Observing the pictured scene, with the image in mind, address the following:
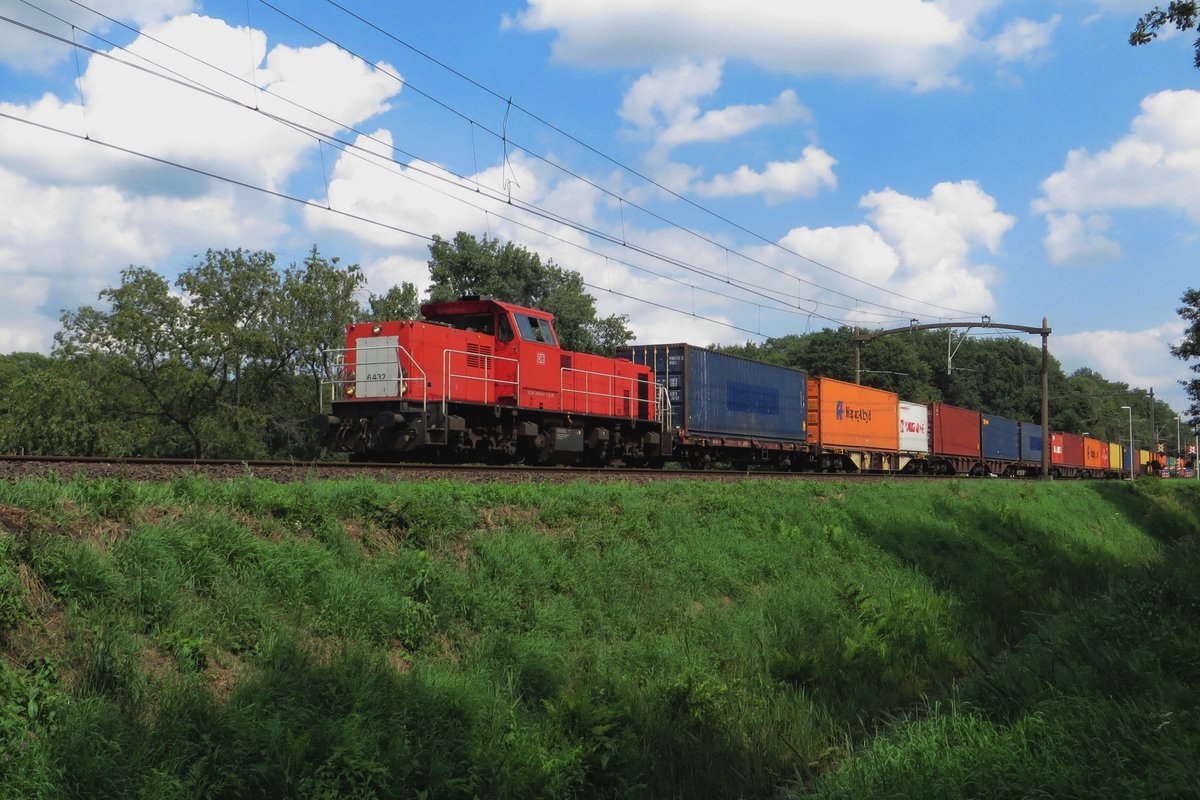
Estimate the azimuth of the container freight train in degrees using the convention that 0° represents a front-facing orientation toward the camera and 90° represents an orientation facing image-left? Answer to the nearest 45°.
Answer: approximately 45°
